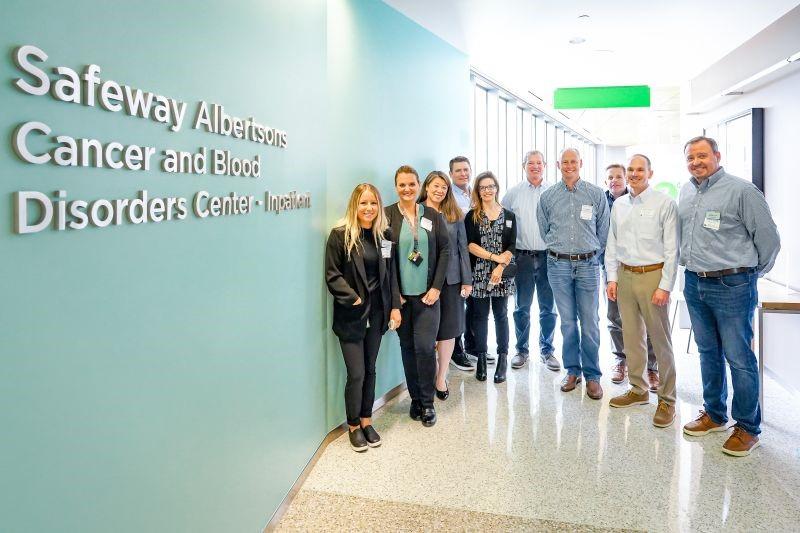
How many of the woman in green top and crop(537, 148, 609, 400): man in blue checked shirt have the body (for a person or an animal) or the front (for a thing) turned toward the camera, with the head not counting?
2

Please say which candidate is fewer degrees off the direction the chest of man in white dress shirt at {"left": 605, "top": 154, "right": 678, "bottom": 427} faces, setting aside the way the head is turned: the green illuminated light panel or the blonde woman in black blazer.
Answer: the blonde woman in black blazer

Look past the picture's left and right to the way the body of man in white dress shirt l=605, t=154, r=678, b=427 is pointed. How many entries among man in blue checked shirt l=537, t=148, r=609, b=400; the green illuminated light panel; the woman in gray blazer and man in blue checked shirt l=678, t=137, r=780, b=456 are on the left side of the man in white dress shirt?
1

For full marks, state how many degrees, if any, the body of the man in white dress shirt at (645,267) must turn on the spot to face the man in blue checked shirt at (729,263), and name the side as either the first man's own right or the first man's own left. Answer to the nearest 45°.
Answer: approximately 90° to the first man's own left

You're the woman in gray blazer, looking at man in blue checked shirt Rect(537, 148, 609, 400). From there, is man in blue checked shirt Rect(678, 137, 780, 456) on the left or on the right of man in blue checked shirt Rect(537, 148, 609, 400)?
right

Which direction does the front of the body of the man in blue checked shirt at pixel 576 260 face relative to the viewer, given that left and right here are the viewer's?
facing the viewer

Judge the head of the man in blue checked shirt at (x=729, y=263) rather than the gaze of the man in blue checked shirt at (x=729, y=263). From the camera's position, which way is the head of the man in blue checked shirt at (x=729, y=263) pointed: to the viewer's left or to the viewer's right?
to the viewer's left

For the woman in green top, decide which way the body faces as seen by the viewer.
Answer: toward the camera

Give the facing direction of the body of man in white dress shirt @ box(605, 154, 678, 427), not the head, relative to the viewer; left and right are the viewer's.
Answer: facing the viewer and to the left of the viewer

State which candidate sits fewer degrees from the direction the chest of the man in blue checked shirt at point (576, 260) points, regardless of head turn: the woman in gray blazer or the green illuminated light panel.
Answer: the woman in gray blazer

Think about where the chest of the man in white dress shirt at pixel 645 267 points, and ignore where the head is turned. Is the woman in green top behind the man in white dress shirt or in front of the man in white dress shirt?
in front

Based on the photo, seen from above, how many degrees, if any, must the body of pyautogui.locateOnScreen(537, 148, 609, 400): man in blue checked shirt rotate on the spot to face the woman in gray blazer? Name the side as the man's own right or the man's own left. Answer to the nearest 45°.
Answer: approximately 45° to the man's own right

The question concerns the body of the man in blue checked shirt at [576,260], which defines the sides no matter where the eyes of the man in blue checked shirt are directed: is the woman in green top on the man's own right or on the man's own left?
on the man's own right
